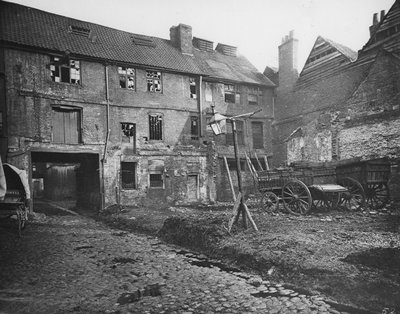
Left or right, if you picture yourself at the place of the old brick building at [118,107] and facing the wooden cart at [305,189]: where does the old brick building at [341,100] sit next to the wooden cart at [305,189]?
left

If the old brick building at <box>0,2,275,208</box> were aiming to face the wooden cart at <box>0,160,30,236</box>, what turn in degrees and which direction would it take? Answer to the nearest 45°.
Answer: approximately 45° to its right

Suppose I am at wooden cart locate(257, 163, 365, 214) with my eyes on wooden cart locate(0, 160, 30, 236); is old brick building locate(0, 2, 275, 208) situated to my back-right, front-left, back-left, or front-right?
front-right

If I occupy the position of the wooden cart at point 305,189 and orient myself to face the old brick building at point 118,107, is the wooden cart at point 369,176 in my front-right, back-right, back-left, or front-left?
back-right

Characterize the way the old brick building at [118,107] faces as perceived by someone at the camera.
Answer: facing the viewer and to the right of the viewer

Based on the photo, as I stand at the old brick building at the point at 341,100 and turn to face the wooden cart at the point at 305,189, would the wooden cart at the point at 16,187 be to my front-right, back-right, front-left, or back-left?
front-right

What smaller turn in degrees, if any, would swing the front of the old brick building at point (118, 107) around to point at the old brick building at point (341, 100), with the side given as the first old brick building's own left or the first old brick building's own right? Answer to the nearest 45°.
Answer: approximately 45° to the first old brick building's own left
